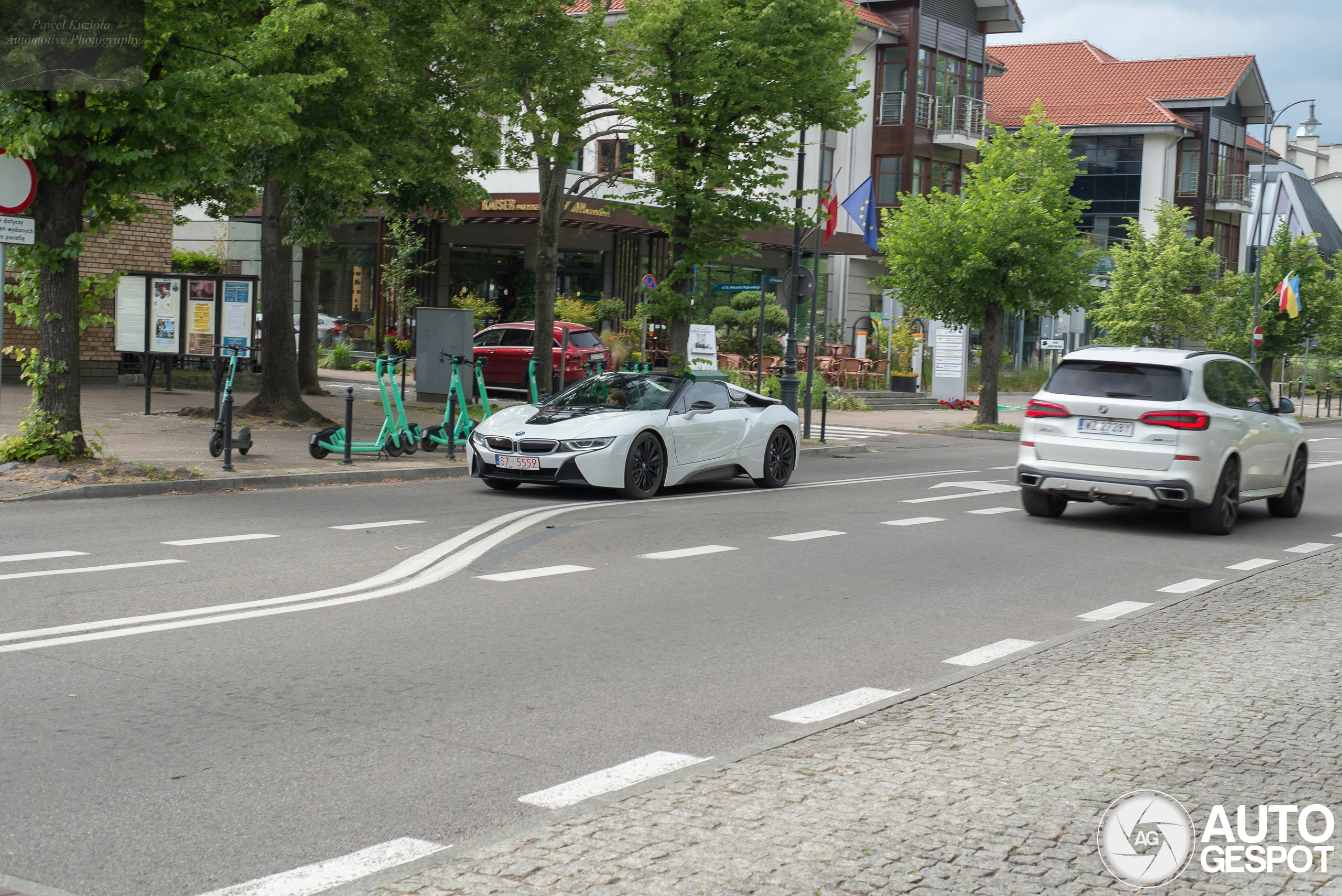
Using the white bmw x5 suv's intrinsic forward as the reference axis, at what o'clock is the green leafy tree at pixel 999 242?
The green leafy tree is roughly at 10 o'clock from the white bmw x5 suv.

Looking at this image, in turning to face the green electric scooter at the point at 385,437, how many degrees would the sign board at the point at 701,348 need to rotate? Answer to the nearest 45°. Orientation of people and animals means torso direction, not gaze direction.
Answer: approximately 45° to its right

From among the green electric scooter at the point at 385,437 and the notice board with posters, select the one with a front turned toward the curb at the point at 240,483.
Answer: the notice board with posters

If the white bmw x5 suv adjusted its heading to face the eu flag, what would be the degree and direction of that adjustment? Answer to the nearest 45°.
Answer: approximately 45° to its left

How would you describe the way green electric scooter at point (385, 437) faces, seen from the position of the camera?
facing to the right of the viewer

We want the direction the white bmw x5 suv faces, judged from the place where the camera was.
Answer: facing away from the viewer and to the right of the viewer

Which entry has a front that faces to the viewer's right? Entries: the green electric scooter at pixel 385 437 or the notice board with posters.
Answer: the green electric scooter

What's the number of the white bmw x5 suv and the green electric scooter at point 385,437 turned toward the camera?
0

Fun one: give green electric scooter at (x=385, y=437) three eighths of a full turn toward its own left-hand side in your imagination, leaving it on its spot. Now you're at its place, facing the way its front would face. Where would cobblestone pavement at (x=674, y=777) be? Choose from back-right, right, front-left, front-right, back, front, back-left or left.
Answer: back-left
